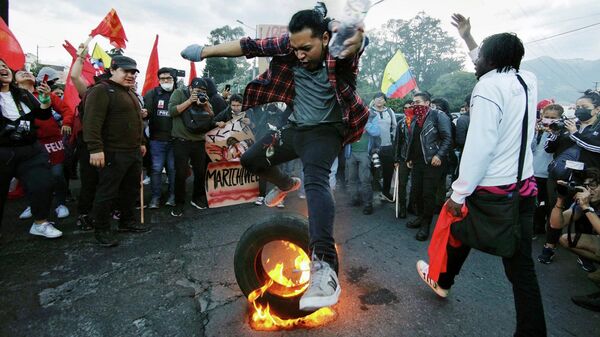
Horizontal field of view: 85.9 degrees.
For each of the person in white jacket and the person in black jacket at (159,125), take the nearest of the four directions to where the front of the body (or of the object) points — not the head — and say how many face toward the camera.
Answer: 1

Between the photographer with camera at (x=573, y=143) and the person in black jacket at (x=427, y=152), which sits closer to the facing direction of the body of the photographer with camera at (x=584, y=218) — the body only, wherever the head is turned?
the person in black jacket

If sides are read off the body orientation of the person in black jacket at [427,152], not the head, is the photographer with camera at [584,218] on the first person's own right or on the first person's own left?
on the first person's own left

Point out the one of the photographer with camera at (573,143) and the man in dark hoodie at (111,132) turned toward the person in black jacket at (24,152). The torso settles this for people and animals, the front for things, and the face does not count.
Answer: the photographer with camera

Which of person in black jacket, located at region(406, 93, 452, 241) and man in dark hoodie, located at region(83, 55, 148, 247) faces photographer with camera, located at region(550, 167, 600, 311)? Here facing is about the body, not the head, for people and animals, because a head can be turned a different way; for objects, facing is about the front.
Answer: the man in dark hoodie

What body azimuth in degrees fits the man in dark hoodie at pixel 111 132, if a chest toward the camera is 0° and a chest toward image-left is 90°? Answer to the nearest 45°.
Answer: approximately 315°

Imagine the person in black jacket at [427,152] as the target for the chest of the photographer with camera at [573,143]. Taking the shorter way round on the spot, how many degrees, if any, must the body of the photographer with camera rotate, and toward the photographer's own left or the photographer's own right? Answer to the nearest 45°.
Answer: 0° — they already face them

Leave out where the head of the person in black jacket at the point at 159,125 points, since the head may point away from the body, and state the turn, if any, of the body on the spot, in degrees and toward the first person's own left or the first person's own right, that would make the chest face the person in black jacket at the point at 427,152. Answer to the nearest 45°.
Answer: approximately 45° to the first person's own left

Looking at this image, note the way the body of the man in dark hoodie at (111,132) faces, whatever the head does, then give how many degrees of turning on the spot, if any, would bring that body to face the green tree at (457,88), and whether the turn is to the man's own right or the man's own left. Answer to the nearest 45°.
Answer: approximately 90° to the man's own left

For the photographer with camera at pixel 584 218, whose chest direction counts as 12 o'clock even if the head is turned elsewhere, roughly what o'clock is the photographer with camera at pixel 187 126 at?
the photographer with camera at pixel 187 126 is roughly at 1 o'clock from the photographer with camera at pixel 584 218.
